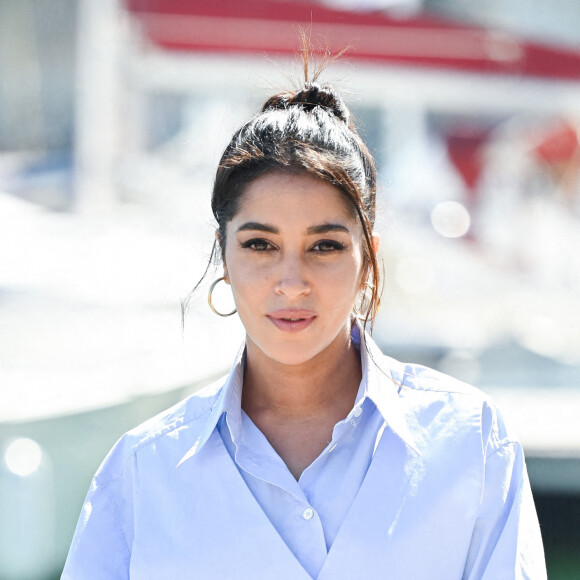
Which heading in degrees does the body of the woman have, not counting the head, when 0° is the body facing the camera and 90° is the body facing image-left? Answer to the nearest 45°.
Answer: approximately 0°

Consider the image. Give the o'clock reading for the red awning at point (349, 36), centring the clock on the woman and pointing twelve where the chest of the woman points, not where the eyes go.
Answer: The red awning is roughly at 6 o'clock from the woman.
